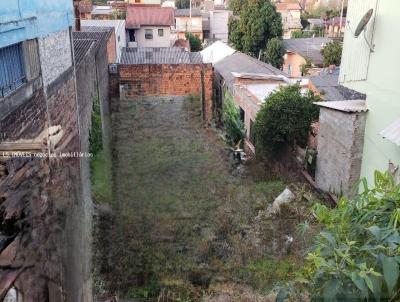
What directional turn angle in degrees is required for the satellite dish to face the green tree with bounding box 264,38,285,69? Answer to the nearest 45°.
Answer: approximately 90° to its right

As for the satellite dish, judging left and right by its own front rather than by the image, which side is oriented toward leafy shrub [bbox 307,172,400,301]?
left

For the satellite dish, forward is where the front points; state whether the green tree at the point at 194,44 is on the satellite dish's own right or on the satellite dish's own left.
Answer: on the satellite dish's own right

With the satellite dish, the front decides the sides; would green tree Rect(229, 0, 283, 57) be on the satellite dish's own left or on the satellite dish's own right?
on the satellite dish's own right

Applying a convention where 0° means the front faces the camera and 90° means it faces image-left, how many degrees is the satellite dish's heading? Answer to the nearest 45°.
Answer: approximately 90°

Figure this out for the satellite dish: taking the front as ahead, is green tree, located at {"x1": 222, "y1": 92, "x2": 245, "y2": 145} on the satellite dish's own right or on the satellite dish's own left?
on the satellite dish's own right

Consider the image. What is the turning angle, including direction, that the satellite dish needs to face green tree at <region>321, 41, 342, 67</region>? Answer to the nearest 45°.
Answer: approximately 90° to its right

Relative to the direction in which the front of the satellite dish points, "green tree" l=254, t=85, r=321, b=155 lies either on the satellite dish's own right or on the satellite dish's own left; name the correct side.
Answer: on the satellite dish's own right
